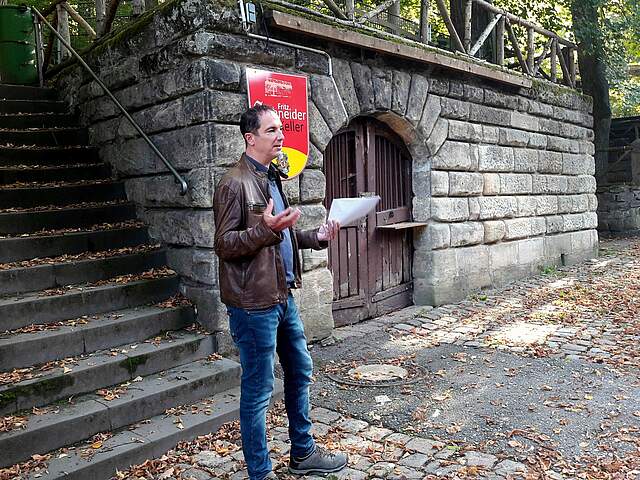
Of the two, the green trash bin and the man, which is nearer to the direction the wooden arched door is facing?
the man

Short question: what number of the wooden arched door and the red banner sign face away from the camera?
0

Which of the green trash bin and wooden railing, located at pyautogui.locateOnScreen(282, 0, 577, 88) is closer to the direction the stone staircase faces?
the wooden railing

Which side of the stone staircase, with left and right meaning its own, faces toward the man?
front

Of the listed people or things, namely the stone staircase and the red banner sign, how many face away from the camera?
0

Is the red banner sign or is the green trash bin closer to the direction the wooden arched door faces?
the red banner sign

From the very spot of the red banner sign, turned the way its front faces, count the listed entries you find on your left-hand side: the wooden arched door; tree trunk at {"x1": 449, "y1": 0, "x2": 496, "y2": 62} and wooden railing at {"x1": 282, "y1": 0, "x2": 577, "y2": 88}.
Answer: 3

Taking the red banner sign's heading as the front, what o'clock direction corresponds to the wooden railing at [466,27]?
The wooden railing is roughly at 9 o'clock from the red banner sign.

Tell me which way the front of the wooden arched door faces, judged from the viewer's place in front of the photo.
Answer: facing the viewer and to the right of the viewer

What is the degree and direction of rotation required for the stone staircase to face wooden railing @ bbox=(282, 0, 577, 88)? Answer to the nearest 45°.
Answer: approximately 90° to its left
